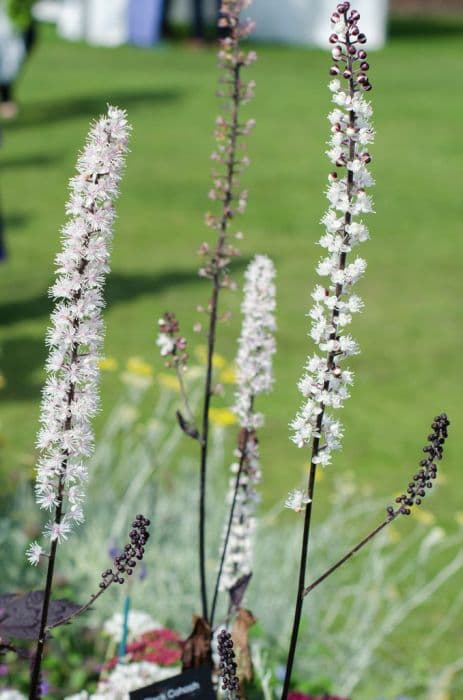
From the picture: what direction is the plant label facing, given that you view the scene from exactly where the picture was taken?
facing the viewer

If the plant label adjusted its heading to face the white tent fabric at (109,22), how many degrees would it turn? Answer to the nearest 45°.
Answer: approximately 180°

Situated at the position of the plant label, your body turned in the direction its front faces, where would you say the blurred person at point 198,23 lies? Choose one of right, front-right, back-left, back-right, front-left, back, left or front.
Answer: back

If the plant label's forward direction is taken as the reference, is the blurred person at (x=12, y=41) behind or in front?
behind

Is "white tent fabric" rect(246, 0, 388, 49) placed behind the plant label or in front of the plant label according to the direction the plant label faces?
behind

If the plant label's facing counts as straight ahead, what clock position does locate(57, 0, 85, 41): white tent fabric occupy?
The white tent fabric is roughly at 6 o'clock from the plant label.
